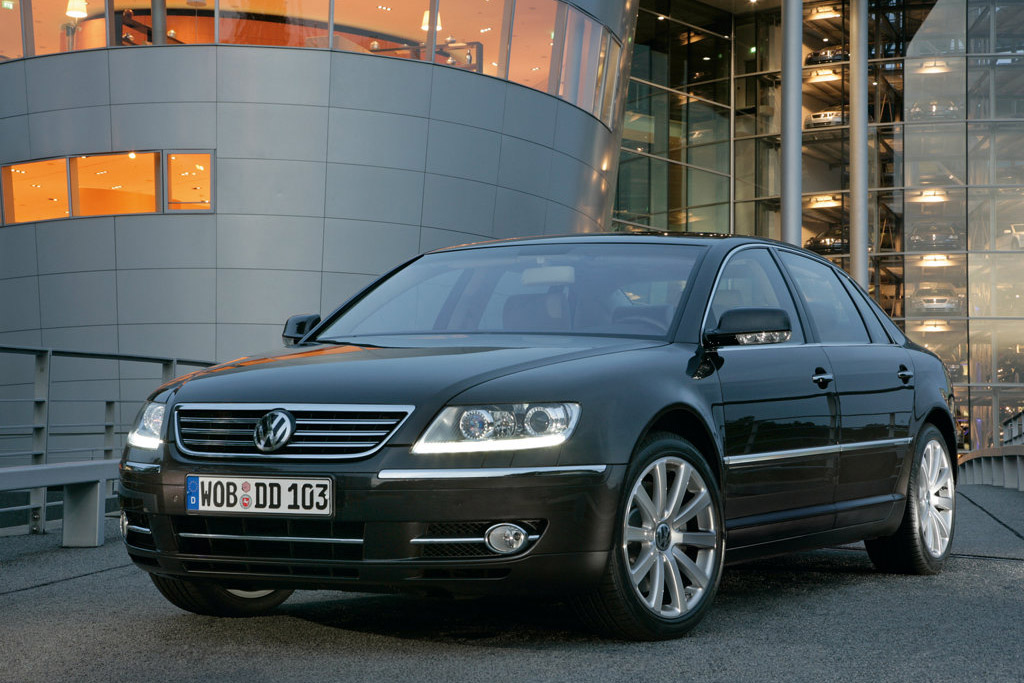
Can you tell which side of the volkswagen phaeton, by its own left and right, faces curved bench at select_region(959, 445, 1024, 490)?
back

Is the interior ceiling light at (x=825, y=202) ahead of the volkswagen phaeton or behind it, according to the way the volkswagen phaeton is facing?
behind

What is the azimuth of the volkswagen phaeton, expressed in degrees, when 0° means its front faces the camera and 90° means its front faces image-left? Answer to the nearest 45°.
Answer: approximately 45°

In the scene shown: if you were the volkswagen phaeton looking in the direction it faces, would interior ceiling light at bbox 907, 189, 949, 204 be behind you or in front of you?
behind
